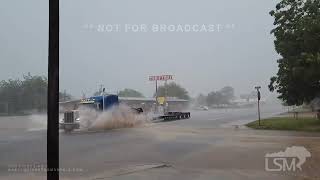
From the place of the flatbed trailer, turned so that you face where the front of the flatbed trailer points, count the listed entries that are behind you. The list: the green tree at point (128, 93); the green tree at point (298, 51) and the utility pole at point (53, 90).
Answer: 1

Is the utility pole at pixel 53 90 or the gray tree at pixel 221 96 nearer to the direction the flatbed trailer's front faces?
the utility pole

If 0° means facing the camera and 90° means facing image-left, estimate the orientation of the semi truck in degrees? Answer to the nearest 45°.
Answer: approximately 45°

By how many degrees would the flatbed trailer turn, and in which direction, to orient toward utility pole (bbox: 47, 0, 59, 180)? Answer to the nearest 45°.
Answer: approximately 45° to its left

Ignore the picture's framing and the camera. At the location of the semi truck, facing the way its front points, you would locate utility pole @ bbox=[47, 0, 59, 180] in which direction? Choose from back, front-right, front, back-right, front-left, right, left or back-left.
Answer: front-left

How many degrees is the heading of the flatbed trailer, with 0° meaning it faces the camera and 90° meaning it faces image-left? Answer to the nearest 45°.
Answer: approximately 45°

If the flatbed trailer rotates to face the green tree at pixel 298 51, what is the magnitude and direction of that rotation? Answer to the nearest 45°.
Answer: approximately 180°

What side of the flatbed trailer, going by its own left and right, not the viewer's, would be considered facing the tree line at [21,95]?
front

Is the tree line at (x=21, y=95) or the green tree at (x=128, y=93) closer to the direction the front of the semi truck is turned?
the tree line
